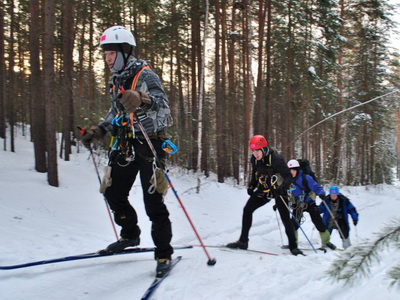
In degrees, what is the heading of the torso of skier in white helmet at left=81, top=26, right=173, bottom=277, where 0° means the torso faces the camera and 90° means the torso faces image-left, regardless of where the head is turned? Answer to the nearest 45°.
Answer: approximately 45°

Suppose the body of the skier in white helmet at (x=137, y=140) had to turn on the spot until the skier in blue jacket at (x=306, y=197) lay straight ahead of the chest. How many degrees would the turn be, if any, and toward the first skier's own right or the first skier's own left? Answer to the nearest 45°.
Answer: approximately 180°

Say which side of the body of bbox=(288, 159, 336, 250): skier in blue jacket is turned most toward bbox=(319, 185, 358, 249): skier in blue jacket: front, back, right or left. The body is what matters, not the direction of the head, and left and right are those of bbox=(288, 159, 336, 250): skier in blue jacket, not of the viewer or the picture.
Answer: back

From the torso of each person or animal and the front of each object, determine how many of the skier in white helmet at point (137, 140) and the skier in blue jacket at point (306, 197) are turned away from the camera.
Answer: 0

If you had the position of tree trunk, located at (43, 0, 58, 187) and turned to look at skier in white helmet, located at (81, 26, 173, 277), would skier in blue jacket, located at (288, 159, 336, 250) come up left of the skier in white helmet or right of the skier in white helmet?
left

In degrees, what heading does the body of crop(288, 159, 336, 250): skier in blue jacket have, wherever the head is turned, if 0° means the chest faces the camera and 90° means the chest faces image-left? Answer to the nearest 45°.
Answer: approximately 45°

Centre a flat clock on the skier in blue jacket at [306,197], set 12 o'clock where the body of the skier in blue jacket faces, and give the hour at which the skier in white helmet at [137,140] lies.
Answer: The skier in white helmet is roughly at 11 o'clock from the skier in blue jacket.

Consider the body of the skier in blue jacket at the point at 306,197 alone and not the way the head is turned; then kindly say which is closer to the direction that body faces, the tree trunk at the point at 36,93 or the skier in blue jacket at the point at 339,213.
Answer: the tree trunk

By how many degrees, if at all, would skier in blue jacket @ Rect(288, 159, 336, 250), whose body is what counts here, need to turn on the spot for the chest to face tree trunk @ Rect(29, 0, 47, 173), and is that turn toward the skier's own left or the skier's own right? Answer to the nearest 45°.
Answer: approximately 45° to the skier's own right

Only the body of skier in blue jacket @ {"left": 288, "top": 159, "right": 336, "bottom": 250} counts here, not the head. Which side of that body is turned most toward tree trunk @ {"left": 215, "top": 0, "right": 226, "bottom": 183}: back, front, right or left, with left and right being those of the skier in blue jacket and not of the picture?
right

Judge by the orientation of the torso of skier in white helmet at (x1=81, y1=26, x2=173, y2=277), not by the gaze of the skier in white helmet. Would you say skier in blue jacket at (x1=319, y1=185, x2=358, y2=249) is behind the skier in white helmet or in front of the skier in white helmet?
behind

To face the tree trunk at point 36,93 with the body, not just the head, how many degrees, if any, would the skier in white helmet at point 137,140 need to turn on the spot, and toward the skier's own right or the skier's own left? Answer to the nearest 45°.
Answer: approximately 135° to the skier's own right
